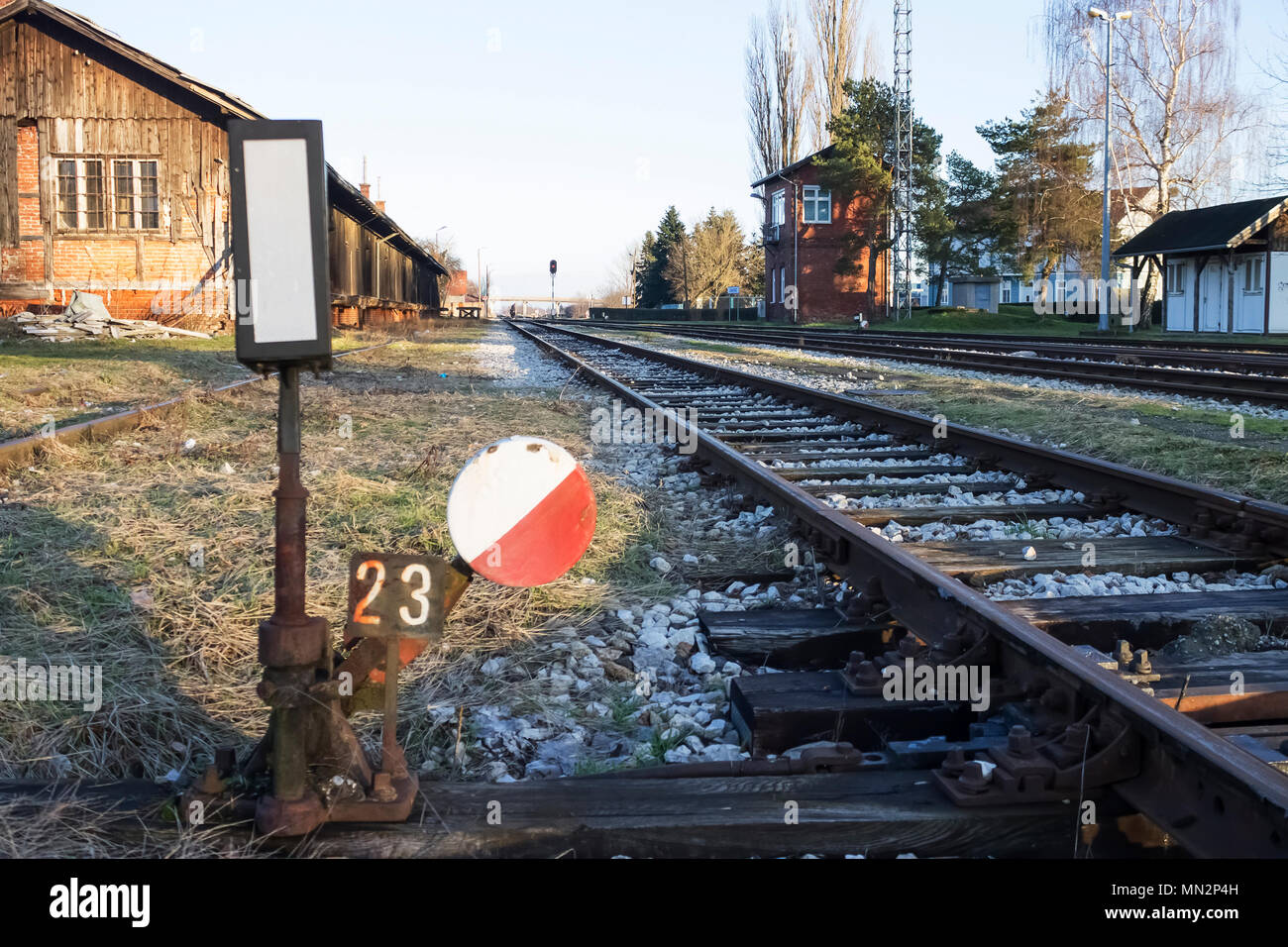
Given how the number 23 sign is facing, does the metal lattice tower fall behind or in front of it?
behind

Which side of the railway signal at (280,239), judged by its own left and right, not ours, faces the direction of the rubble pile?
back

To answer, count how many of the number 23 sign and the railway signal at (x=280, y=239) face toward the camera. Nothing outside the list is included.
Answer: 2

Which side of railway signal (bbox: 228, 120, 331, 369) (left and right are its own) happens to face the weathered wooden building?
back

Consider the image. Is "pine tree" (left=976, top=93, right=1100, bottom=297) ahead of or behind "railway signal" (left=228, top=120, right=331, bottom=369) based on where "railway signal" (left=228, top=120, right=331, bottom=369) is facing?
behind

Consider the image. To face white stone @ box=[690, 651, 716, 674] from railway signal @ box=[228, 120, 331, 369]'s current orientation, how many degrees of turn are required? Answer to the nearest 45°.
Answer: approximately 135° to its left

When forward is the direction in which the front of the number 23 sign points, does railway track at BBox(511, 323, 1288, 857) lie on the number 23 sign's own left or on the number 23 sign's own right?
on the number 23 sign's own left

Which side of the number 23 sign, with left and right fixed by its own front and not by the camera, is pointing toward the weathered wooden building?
back

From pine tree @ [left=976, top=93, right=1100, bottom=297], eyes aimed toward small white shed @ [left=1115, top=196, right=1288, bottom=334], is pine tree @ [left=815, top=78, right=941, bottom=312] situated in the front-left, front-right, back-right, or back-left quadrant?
front-right

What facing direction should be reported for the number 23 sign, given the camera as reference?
facing the viewer
